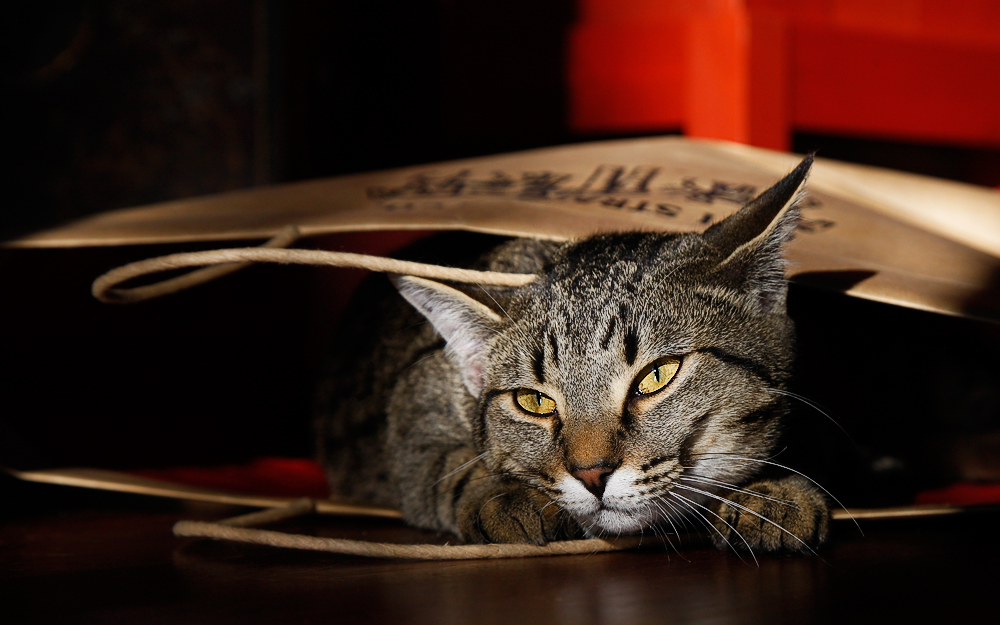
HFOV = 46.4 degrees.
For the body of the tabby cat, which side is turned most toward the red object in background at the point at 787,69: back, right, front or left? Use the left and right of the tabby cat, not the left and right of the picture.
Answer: back

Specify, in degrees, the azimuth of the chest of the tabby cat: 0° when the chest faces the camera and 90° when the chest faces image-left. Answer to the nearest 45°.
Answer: approximately 0°
